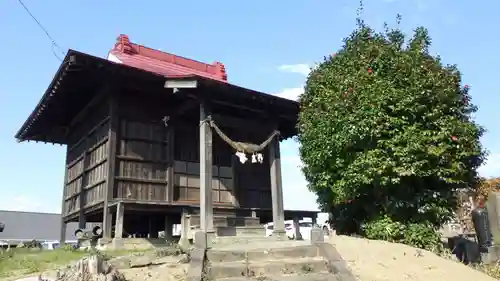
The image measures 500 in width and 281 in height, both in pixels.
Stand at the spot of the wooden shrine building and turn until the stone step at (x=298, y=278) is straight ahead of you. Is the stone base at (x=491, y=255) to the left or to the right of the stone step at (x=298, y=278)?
left

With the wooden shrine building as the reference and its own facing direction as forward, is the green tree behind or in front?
in front

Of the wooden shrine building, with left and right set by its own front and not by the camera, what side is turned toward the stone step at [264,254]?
front

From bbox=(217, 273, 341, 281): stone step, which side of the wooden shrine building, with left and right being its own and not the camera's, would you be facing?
front

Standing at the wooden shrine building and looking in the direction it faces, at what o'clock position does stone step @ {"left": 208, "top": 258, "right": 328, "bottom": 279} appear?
The stone step is roughly at 1 o'clock from the wooden shrine building.

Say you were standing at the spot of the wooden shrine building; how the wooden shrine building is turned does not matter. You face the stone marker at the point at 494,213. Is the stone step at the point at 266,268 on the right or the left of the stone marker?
right

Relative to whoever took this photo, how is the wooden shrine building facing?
facing the viewer and to the right of the viewer

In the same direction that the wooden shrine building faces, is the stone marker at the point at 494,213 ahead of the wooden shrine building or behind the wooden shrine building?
ahead
